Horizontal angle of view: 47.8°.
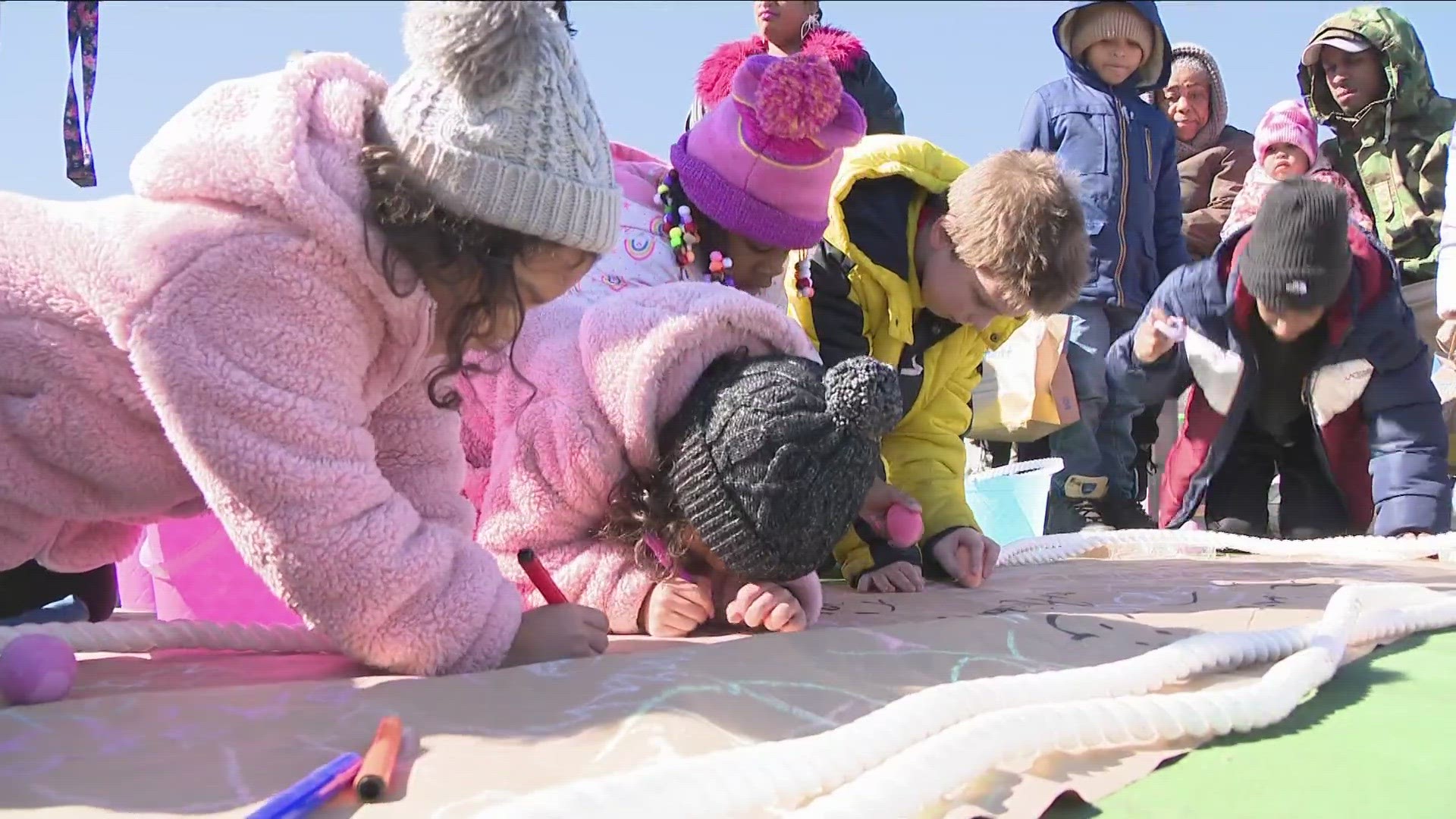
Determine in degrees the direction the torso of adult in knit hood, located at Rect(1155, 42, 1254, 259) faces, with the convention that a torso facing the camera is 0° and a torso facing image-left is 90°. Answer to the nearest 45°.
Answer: approximately 45°

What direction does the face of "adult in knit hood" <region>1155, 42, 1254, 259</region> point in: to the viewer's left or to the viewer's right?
to the viewer's left
